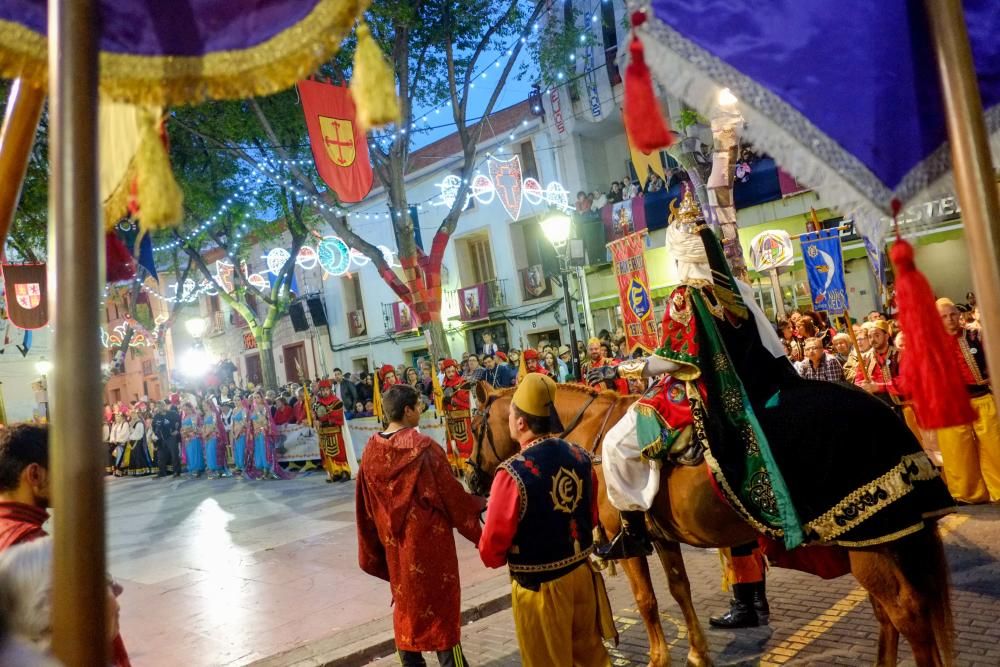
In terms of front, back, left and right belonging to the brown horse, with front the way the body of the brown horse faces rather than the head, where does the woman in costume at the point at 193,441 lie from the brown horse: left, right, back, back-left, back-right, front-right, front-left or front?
front-right

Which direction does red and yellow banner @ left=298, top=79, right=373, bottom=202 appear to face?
toward the camera

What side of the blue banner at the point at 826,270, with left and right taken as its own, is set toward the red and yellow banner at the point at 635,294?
right

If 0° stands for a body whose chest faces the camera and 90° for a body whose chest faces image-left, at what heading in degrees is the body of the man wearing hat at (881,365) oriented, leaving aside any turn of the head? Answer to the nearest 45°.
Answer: approximately 45°

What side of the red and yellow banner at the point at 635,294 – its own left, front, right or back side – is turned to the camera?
front

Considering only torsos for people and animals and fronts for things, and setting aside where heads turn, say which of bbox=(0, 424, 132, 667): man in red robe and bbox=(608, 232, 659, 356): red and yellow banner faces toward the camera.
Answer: the red and yellow banner

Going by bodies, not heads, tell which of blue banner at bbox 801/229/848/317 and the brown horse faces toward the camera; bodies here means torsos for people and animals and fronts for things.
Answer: the blue banner

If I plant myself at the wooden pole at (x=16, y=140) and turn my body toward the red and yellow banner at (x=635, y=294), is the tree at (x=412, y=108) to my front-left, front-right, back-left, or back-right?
front-left

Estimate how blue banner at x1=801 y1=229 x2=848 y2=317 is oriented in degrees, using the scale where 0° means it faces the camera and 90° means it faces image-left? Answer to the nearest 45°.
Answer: approximately 0°

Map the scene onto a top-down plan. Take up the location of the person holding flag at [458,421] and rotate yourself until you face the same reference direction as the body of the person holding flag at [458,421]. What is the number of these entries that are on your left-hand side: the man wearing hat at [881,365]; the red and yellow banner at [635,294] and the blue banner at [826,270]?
3

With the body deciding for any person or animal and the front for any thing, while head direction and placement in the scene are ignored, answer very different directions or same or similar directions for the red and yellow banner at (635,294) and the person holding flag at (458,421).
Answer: same or similar directions

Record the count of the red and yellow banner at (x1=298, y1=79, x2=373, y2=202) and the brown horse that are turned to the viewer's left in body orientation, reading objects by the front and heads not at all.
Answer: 1

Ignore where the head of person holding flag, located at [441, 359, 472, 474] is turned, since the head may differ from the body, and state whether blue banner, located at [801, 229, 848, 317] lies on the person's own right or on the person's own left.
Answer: on the person's own left

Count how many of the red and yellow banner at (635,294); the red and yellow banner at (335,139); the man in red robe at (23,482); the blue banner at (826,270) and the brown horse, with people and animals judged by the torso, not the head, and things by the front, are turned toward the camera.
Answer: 3

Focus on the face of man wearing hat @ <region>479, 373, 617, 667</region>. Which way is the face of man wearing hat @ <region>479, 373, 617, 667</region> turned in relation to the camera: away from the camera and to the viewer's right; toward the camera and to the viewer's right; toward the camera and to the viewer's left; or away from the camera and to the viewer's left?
away from the camera and to the viewer's left

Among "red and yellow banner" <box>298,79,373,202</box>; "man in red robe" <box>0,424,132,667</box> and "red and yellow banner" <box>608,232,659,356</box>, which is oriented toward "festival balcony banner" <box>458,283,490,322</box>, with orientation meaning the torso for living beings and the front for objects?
the man in red robe

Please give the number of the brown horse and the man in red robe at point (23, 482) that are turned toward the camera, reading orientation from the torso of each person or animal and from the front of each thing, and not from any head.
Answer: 0
